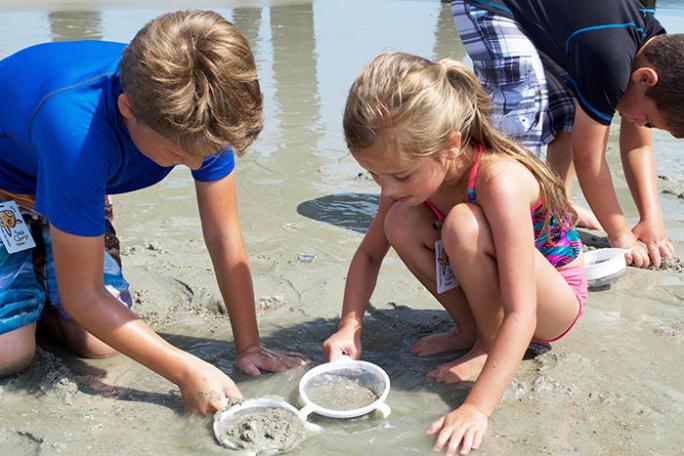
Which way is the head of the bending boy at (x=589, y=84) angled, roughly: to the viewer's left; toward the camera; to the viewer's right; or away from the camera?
to the viewer's right

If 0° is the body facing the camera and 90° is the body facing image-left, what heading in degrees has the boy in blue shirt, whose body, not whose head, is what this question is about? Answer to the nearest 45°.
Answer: approximately 315°

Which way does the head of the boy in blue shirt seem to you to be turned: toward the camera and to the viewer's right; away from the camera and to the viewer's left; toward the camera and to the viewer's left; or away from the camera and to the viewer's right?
toward the camera and to the viewer's right

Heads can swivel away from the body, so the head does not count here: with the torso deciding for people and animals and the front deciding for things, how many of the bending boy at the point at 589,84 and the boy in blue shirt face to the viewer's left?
0

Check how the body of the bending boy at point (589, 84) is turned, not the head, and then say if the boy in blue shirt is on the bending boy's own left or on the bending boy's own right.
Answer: on the bending boy's own right

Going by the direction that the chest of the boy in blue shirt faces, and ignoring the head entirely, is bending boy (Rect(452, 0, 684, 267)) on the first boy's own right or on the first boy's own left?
on the first boy's own left

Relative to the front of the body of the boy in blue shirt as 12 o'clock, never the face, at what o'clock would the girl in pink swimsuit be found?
The girl in pink swimsuit is roughly at 11 o'clock from the boy in blue shirt.

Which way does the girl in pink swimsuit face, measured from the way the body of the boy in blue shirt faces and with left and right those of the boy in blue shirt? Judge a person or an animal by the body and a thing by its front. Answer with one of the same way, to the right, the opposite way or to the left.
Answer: to the right

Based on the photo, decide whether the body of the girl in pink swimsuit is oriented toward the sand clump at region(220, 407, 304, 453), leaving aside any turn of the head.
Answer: yes
